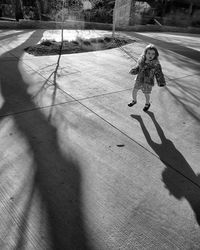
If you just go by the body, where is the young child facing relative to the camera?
toward the camera

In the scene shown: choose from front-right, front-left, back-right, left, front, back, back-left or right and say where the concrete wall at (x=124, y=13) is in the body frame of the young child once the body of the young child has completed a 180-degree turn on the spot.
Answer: front

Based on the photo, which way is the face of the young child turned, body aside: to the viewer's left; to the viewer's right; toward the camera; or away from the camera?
toward the camera
